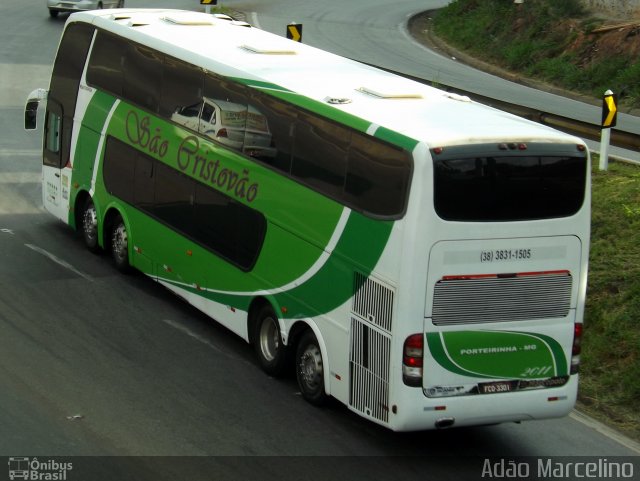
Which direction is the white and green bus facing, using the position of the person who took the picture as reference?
facing away from the viewer and to the left of the viewer

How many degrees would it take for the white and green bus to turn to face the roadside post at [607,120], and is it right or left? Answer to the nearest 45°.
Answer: approximately 90° to its right

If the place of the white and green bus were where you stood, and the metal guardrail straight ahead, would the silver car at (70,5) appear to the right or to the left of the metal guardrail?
left

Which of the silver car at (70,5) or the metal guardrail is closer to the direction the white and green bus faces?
the silver car

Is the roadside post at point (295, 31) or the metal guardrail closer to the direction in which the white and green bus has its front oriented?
the roadside post

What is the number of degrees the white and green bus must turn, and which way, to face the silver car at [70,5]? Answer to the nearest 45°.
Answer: approximately 45° to its right

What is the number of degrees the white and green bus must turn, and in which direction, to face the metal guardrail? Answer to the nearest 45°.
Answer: approximately 90° to its right

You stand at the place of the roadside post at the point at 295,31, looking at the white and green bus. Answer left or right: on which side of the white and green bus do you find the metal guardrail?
left
